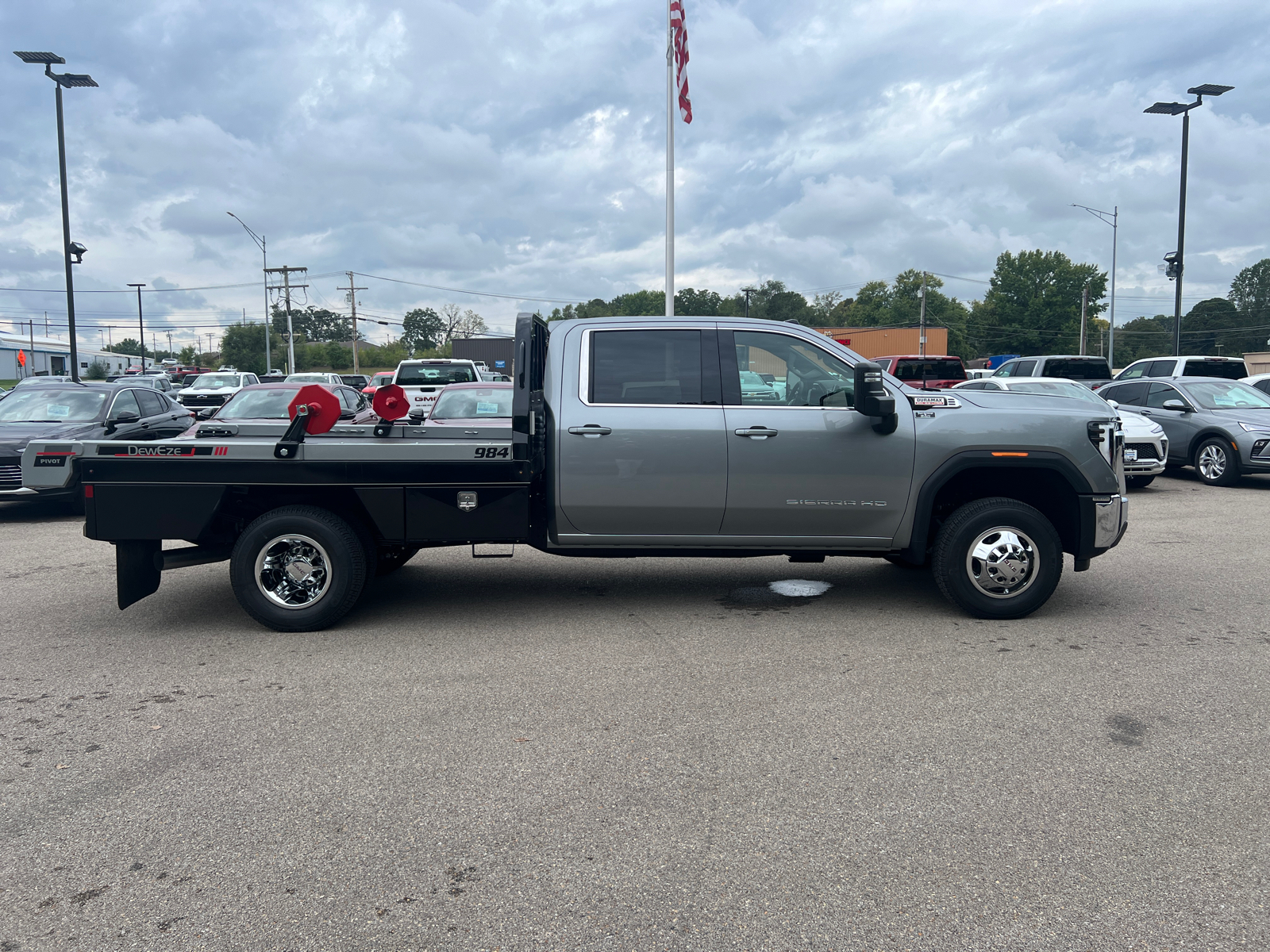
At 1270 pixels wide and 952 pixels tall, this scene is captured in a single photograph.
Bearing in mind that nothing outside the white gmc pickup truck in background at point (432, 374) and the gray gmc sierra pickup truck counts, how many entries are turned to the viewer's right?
1

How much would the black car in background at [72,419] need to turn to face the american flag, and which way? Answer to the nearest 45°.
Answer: approximately 135° to its left

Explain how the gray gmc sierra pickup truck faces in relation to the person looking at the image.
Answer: facing to the right of the viewer

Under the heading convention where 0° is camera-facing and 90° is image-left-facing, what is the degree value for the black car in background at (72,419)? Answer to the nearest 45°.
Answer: approximately 45°

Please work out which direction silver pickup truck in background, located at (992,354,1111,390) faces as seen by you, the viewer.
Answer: facing away from the viewer and to the left of the viewer

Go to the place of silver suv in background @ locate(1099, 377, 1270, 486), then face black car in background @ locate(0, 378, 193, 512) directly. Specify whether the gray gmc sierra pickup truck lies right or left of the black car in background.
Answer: left

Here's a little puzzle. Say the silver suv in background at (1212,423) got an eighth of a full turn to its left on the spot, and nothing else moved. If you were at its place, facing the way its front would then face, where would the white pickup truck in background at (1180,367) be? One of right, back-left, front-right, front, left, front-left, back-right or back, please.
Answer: left

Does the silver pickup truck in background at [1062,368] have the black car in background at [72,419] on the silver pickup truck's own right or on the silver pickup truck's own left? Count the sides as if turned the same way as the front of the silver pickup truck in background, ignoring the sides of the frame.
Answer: on the silver pickup truck's own left

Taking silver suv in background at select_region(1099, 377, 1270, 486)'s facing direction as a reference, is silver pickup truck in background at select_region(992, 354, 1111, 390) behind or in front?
behind
